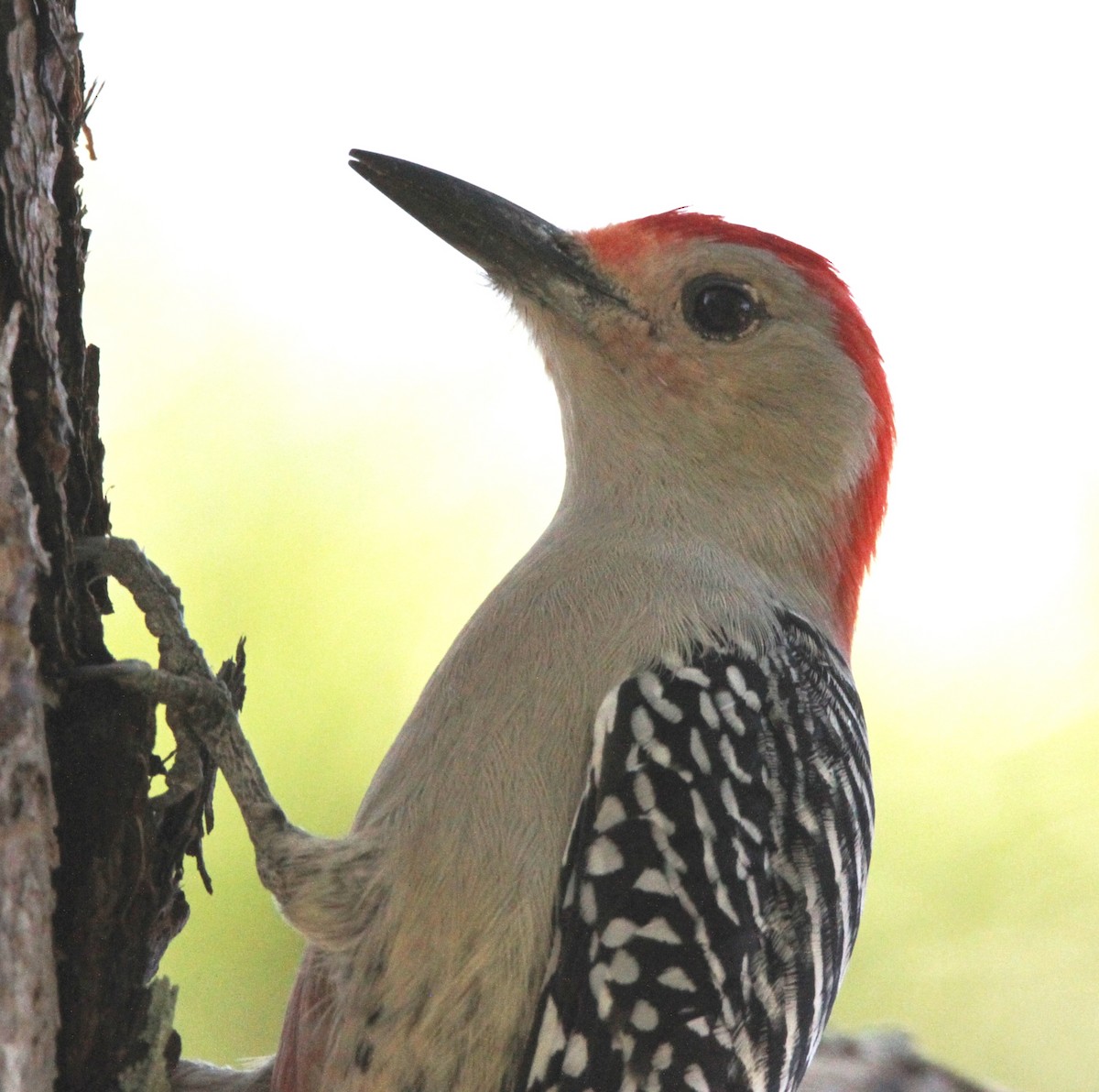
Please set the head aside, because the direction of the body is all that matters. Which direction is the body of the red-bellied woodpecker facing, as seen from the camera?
to the viewer's left
